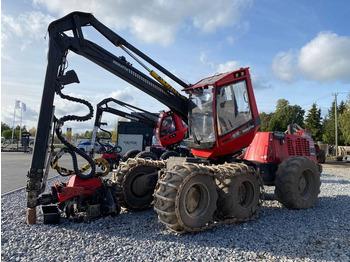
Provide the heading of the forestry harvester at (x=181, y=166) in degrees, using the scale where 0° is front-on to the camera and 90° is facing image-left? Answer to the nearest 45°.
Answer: approximately 45°
